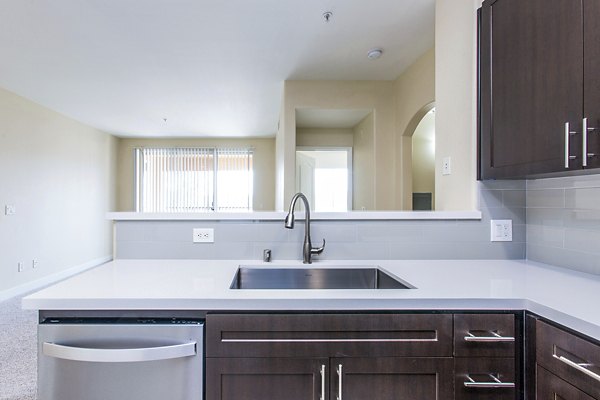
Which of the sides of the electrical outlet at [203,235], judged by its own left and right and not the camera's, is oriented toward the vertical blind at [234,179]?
back

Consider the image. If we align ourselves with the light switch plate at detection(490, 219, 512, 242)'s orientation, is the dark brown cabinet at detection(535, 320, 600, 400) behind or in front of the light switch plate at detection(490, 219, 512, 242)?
in front

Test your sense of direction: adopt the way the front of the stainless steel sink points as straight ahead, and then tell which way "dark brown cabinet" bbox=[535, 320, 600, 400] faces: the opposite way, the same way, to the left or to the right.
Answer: to the right

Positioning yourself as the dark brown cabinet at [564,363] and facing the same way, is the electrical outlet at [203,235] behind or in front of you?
in front

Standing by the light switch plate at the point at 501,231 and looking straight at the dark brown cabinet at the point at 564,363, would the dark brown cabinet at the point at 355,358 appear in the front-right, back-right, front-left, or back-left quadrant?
front-right

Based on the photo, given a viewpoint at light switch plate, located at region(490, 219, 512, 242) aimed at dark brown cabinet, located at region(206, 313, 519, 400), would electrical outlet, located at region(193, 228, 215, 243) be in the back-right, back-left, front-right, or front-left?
front-right

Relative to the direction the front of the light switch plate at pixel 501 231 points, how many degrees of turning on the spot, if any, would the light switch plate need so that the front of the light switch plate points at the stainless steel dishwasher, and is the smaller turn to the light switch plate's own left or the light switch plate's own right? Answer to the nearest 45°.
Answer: approximately 45° to the light switch plate's own right

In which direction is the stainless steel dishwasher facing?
toward the camera

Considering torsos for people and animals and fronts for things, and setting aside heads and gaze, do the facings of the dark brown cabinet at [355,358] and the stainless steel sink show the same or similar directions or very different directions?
same or similar directions

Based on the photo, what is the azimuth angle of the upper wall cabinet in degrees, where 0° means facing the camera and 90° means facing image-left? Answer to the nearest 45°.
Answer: approximately 45°

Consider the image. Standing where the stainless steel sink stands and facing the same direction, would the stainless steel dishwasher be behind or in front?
in front

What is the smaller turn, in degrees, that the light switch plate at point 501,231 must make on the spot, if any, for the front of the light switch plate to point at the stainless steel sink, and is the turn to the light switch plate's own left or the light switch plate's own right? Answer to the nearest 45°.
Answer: approximately 45° to the light switch plate's own right

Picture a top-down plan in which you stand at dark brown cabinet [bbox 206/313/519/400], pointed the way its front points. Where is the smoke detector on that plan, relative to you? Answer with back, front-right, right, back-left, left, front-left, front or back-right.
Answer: back

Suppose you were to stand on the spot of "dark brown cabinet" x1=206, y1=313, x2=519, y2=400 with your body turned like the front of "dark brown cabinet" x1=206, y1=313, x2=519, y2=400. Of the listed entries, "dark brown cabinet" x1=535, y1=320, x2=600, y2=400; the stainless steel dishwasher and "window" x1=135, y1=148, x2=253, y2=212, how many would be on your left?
1

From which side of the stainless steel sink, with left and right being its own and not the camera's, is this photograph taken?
front

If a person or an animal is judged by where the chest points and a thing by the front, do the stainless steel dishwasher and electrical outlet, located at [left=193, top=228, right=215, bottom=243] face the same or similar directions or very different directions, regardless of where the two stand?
same or similar directions
